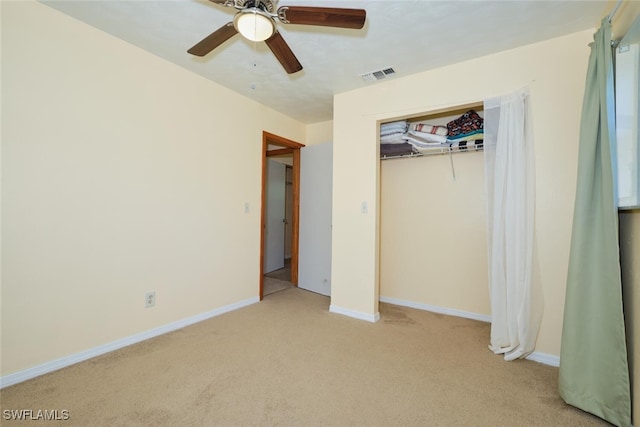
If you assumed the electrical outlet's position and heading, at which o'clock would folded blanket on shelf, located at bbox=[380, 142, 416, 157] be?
The folded blanket on shelf is roughly at 11 o'clock from the electrical outlet.

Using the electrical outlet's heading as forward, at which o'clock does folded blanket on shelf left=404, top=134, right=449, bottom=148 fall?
The folded blanket on shelf is roughly at 11 o'clock from the electrical outlet.

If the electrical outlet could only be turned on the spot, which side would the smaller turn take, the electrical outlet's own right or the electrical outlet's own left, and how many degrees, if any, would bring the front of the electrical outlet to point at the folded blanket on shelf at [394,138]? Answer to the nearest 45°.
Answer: approximately 45° to the electrical outlet's own left

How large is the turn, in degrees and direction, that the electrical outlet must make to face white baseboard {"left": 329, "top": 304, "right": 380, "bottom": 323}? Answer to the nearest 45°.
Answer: approximately 45° to its left

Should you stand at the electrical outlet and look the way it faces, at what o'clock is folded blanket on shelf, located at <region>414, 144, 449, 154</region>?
The folded blanket on shelf is roughly at 11 o'clock from the electrical outlet.

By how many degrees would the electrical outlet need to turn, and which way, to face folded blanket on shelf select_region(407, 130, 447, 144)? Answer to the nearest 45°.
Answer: approximately 45° to its left

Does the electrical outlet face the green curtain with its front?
yes

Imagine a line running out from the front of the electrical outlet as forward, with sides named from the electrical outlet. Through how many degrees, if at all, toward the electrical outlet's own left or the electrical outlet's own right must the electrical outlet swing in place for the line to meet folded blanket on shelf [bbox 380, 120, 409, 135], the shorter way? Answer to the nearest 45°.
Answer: approximately 45° to the electrical outlet's own left

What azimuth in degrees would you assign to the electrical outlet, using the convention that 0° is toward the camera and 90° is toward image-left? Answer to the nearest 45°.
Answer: approximately 315°

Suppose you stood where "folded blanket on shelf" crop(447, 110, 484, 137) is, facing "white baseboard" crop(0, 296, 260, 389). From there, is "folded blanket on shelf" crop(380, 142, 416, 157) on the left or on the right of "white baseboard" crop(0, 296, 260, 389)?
right
